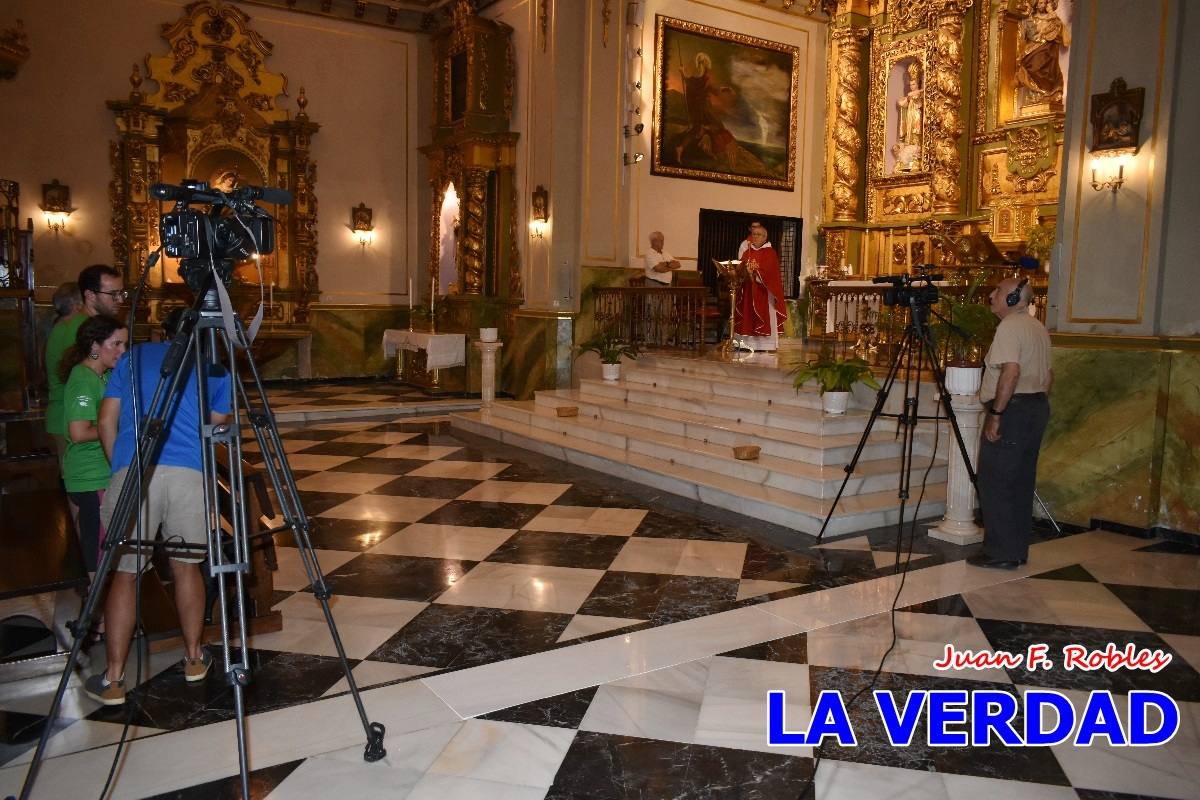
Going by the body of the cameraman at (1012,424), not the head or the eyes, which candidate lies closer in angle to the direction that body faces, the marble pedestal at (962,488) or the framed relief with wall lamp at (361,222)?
the framed relief with wall lamp

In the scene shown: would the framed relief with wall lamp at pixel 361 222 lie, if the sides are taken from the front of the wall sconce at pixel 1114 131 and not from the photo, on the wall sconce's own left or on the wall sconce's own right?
on the wall sconce's own right

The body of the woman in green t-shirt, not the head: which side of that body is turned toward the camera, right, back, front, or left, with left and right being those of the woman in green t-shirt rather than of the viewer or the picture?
right

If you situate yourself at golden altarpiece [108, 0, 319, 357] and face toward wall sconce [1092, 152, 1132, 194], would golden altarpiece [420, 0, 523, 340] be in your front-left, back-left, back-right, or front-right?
front-left

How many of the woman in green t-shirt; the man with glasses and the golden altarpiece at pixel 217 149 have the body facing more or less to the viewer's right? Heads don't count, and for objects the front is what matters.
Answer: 2

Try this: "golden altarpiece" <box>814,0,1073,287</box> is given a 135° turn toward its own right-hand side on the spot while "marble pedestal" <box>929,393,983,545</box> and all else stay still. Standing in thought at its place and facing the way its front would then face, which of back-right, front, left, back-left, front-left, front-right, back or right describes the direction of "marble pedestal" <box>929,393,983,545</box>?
back

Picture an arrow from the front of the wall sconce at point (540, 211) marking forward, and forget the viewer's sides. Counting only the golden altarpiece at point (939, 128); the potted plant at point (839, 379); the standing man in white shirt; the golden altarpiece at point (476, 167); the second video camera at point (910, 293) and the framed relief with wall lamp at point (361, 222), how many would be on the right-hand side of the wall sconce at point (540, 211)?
2

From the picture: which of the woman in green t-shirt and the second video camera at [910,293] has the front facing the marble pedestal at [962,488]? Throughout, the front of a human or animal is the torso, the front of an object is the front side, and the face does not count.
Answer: the woman in green t-shirt

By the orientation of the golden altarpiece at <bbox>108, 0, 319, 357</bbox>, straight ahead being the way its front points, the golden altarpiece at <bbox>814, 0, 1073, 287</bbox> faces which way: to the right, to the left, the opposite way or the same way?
to the right

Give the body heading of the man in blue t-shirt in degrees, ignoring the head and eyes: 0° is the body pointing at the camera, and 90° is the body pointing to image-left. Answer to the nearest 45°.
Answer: approximately 180°

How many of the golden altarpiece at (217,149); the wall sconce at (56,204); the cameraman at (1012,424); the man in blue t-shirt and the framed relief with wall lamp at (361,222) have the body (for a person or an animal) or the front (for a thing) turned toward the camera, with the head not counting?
3

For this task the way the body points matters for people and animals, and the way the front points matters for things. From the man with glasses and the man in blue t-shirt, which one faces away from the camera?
the man in blue t-shirt

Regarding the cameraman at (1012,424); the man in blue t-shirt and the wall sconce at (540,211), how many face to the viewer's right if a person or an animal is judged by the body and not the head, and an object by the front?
0

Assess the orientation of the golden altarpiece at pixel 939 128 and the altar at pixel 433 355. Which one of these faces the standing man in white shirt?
the golden altarpiece

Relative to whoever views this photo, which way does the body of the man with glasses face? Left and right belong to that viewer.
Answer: facing to the right of the viewer

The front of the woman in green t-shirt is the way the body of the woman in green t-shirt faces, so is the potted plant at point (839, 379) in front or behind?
in front

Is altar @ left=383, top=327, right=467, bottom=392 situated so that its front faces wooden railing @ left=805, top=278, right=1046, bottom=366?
no

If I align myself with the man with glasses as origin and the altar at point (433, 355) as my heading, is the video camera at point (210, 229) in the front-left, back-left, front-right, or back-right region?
back-right

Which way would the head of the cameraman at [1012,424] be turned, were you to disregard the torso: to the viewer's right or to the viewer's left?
to the viewer's left

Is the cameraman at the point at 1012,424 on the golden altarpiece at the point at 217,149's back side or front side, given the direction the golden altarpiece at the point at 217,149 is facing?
on the front side

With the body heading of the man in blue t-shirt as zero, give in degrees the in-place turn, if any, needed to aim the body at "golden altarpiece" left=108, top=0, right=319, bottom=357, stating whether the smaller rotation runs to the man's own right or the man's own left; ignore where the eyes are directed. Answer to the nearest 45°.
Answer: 0° — they already face it

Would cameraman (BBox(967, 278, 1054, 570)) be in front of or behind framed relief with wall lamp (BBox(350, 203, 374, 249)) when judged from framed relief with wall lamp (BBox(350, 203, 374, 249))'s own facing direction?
in front
